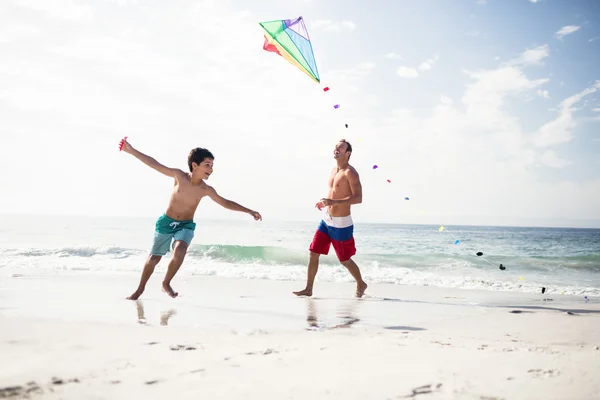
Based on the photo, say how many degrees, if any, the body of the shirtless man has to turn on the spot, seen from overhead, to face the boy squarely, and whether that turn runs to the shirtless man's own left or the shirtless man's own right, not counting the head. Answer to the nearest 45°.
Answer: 0° — they already face them

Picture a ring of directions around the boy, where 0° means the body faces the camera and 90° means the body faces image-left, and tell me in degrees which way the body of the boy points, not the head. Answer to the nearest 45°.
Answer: approximately 0°

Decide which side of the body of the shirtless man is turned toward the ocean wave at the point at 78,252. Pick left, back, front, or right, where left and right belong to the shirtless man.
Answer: right

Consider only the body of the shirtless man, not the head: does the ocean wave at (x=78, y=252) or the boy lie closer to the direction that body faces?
the boy

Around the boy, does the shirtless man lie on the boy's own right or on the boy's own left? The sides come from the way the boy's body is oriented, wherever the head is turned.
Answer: on the boy's own left

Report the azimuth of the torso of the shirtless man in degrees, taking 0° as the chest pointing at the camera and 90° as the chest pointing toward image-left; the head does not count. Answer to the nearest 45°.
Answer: approximately 45°
